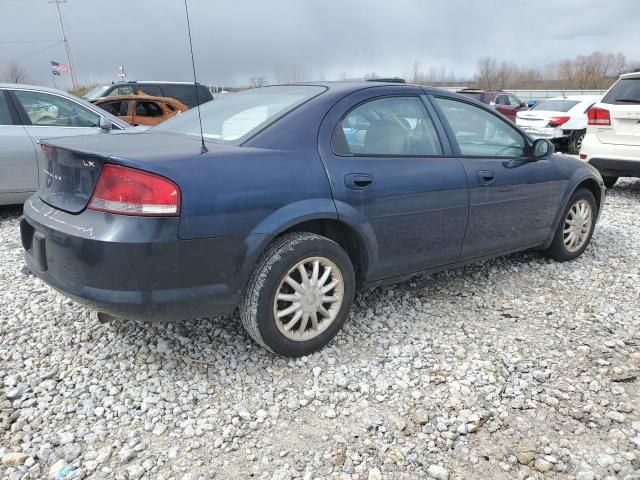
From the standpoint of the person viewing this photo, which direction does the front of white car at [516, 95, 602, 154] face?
facing away from the viewer and to the right of the viewer

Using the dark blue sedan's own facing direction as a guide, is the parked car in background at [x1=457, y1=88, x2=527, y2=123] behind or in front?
in front

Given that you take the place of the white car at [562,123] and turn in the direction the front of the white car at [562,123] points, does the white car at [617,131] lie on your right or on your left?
on your right

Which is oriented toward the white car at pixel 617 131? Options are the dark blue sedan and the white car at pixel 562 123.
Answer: the dark blue sedan

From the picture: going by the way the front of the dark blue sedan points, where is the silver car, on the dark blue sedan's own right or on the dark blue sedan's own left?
on the dark blue sedan's own left

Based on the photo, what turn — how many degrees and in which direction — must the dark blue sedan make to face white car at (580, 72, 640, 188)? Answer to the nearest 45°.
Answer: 0° — it already faces it

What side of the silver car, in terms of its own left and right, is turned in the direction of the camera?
right

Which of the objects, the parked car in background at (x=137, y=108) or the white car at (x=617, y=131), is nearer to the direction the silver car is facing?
the white car

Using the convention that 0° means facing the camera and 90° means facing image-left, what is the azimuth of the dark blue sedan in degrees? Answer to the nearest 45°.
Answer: approximately 225°

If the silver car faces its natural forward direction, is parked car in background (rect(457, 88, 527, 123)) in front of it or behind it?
in front

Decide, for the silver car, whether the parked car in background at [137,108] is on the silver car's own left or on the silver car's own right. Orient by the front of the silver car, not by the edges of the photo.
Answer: on the silver car's own left

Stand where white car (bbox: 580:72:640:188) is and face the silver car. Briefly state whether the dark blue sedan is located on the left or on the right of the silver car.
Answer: left
